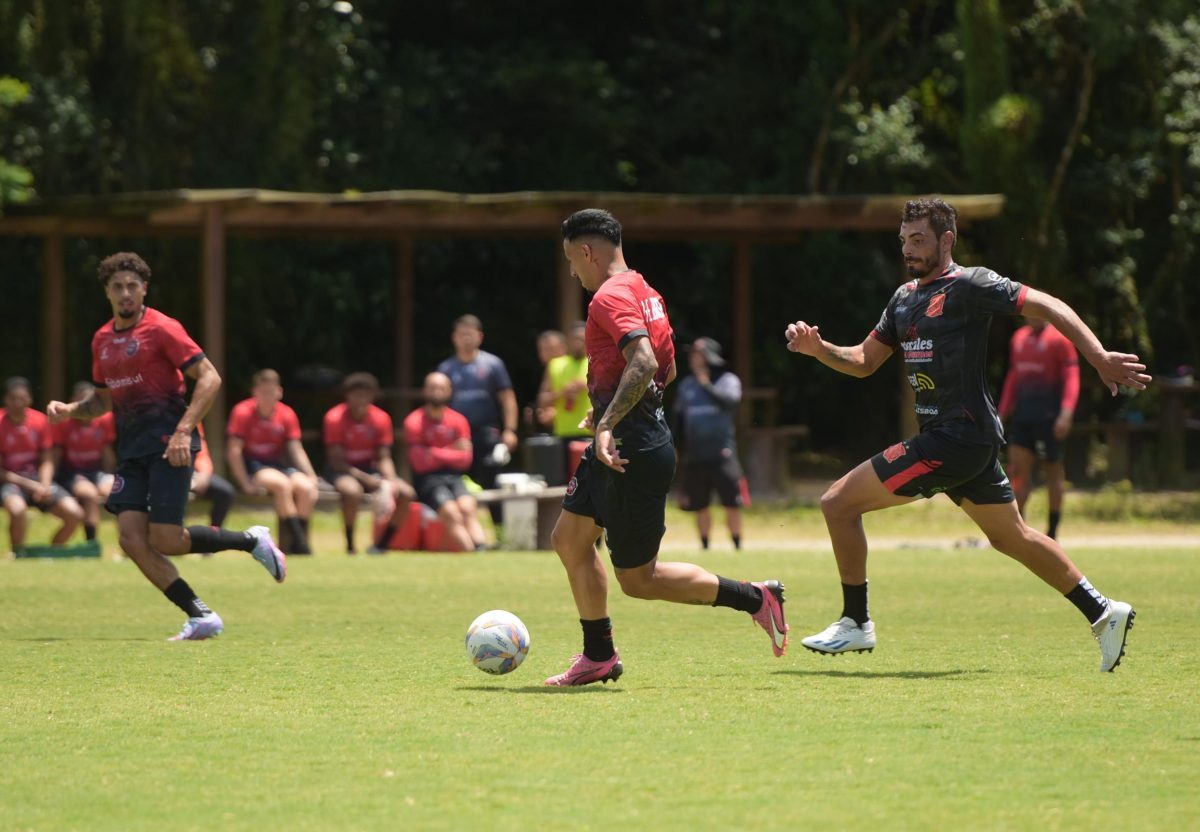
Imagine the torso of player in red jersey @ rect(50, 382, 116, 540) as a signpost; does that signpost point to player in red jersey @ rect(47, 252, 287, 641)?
yes

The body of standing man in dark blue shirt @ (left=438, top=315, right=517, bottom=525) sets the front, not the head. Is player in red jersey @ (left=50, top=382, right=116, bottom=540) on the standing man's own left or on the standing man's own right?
on the standing man's own right

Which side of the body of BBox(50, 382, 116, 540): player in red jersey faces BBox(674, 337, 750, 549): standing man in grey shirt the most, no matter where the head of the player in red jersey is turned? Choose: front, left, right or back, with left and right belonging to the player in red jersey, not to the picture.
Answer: left

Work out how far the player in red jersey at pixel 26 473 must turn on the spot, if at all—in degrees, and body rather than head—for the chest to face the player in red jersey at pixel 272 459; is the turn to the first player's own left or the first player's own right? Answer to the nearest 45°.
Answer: approximately 45° to the first player's own left

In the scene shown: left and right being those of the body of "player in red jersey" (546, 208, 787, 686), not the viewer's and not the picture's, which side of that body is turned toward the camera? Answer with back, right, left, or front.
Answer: left

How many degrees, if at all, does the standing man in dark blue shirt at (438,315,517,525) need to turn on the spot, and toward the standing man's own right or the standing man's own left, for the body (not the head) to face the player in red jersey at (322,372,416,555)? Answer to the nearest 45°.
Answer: approximately 90° to the standing man's own right

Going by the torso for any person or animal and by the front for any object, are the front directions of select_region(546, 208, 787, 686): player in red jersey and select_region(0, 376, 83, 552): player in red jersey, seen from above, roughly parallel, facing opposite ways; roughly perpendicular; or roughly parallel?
roughly perpendicular

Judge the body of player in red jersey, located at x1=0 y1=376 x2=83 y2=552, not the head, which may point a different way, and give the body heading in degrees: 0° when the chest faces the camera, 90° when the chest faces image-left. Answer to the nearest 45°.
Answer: approximately 0°

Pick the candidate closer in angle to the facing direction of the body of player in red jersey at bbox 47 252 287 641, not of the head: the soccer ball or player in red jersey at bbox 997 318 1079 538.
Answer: the soccer ball
